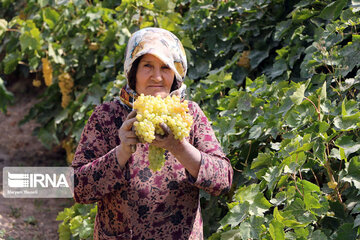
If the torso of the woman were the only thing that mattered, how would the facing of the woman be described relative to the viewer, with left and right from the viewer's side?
facing the viewer

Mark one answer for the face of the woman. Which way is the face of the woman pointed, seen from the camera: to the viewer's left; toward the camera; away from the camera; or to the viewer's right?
toward the camera
